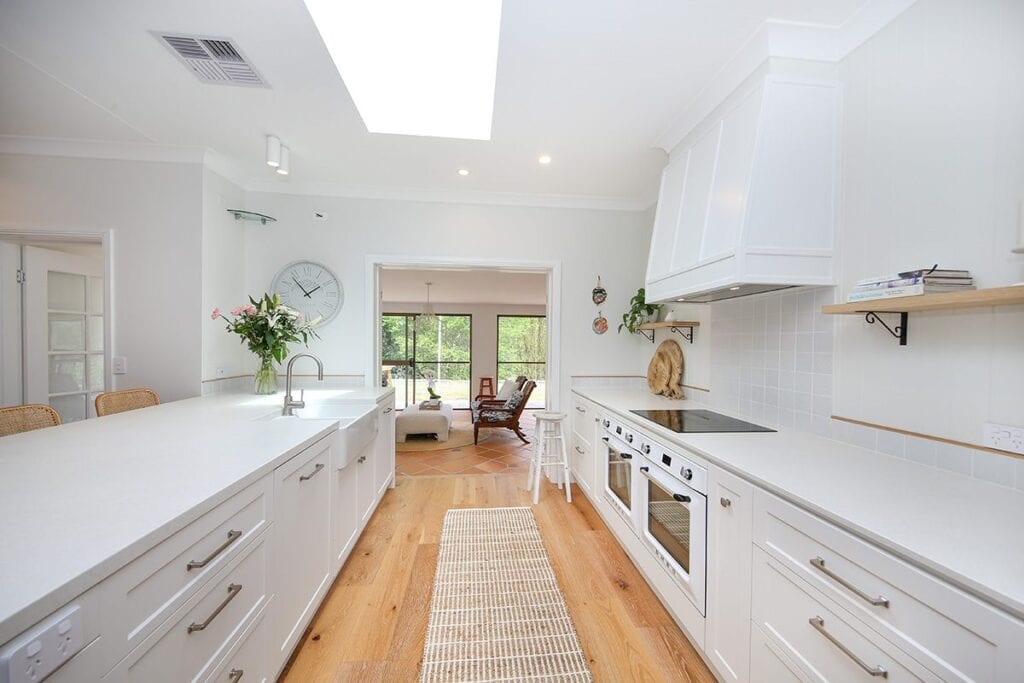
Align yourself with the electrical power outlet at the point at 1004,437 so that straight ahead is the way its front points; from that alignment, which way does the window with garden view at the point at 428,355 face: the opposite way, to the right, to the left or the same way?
to the left

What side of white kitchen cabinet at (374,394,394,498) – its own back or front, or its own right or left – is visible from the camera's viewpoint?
right

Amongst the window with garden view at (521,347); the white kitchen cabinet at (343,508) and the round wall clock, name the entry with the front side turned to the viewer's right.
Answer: the white kitchen cabinet

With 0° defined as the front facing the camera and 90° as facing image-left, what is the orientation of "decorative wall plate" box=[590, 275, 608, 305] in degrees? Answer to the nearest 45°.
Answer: approximately 0°

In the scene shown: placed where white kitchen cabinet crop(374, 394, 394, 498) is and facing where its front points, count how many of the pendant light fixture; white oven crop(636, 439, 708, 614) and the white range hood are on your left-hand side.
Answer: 1

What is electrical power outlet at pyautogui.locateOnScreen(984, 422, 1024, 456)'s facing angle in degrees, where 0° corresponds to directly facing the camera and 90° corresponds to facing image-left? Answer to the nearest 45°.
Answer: approximately 45°

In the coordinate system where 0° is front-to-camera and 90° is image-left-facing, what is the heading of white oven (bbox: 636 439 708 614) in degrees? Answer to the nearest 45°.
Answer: approximately 45°

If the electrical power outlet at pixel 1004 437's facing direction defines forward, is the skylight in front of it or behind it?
in front

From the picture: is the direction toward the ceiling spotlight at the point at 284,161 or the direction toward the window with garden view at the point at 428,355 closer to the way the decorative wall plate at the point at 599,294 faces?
the ceiling spotlight

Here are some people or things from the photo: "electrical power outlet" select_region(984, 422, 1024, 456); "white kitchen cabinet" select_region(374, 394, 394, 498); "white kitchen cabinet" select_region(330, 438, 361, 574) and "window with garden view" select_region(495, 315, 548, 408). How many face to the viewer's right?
2

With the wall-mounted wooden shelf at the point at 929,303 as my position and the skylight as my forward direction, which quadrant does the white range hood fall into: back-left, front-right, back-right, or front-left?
front-right

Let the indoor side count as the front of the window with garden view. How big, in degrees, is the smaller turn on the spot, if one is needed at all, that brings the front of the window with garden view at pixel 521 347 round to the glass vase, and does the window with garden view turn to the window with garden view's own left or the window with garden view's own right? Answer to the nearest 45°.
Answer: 0° — it already faces it

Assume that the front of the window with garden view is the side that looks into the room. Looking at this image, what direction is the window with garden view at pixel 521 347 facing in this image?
toward the camera

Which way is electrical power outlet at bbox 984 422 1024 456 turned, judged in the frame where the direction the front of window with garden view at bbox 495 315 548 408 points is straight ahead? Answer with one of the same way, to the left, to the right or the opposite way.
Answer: to the right

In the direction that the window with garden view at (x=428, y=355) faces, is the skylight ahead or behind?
ahead
